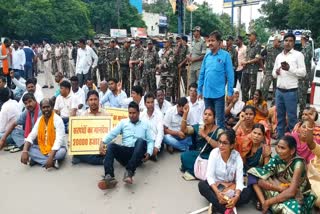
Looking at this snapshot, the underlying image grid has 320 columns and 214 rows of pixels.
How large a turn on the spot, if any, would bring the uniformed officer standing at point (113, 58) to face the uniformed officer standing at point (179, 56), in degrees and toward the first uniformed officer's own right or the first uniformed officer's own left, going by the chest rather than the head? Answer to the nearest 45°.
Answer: approximately 45° to the first uniformed officer's own left

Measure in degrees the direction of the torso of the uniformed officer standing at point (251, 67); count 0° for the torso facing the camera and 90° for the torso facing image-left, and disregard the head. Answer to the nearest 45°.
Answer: approximately 45°

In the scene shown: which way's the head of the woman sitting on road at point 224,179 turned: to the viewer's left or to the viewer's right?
to the viewer's left

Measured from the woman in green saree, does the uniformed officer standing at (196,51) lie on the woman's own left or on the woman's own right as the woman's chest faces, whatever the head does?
on the woman's own right

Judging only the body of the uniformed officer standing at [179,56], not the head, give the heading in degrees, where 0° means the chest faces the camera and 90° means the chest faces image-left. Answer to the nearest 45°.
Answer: approximately 45°

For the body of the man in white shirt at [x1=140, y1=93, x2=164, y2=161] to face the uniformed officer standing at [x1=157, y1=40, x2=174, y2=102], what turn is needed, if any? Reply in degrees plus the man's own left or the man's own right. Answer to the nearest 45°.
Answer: approximately 180°

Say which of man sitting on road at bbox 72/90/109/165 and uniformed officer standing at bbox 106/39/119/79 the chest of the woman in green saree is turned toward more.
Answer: the man sitting on road

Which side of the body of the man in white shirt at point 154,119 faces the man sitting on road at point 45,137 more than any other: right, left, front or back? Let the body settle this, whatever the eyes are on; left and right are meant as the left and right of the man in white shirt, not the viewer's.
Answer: right
